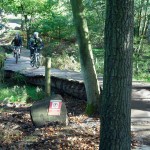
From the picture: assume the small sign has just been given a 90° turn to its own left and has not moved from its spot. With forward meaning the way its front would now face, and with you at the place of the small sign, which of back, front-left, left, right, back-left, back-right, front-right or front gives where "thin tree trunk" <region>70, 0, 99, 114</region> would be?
front-left

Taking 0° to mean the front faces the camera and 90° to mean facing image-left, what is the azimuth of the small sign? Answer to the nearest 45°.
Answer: approximately 0°
